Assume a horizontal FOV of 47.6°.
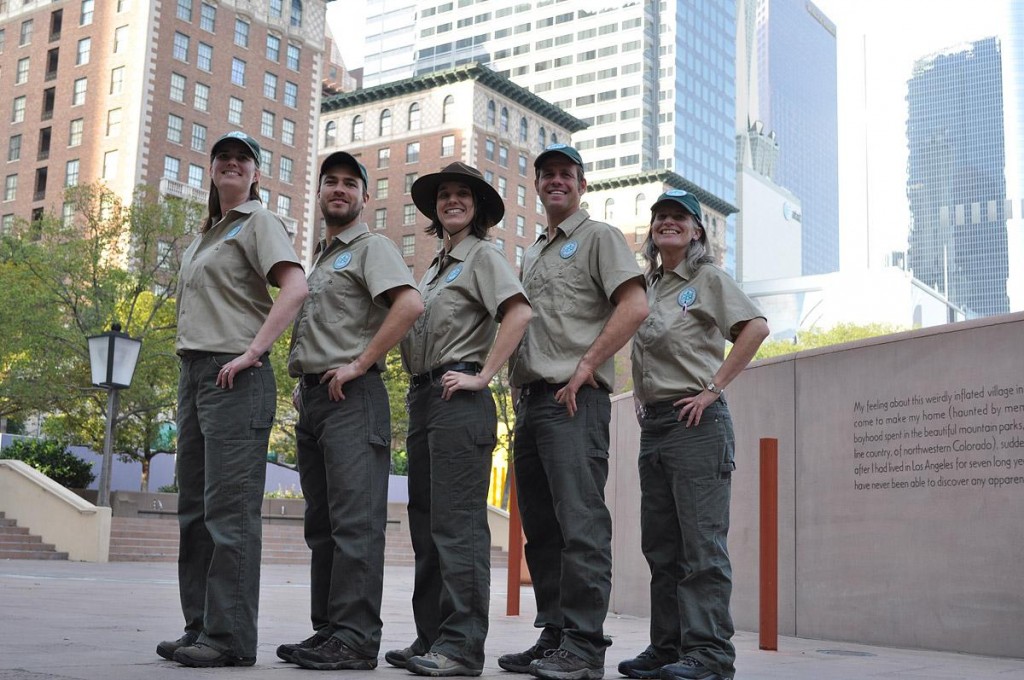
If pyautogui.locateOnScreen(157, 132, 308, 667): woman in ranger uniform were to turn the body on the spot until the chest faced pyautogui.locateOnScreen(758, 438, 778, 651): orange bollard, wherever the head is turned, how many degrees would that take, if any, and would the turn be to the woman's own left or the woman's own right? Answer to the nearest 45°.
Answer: approximately 135° to the woman's own left

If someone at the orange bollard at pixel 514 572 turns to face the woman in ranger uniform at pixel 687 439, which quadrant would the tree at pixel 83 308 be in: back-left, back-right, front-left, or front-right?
back-right

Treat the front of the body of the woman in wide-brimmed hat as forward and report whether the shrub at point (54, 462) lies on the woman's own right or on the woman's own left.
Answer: on the woman's own right

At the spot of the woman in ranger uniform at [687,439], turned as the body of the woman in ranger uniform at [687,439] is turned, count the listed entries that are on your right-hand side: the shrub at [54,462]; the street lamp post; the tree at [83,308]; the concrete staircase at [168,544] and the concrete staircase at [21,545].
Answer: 5

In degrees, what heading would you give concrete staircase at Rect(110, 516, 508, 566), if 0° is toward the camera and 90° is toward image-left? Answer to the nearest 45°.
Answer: approximately 0°

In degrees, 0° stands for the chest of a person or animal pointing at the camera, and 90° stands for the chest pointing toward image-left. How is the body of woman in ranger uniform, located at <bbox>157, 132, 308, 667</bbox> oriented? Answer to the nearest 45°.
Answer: approximately 45°

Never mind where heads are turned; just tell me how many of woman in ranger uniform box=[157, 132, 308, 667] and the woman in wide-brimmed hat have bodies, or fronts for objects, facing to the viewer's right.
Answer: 0

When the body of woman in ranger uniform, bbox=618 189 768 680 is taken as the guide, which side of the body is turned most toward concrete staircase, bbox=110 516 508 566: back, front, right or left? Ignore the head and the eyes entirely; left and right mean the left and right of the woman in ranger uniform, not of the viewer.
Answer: right

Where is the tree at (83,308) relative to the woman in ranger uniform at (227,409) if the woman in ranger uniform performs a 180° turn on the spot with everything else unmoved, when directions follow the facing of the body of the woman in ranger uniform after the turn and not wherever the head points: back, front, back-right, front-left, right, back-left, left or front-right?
front-left

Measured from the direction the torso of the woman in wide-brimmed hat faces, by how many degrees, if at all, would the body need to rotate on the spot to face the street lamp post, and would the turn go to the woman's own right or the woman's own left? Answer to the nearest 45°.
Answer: approximately 90° to the woman's own right
